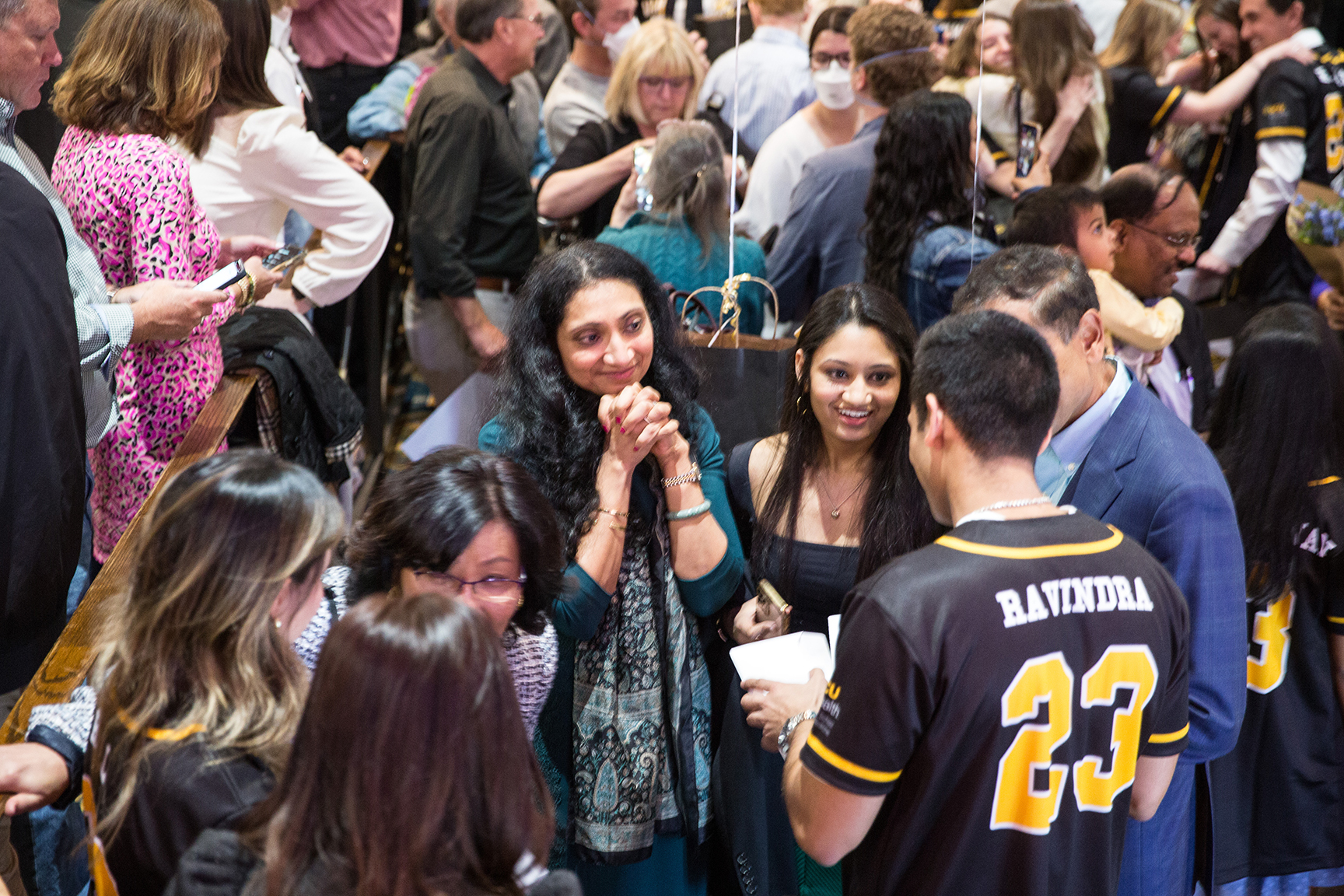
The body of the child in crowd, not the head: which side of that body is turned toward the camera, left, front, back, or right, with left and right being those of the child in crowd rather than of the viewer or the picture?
right

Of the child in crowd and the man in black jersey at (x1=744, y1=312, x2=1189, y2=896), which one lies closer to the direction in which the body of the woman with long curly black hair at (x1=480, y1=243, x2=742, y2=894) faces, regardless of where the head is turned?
the man in black jersey

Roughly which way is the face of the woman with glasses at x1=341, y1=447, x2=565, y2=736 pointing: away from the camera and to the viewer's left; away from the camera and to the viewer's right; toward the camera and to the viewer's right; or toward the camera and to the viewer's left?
toward the camera and to the viewer's right

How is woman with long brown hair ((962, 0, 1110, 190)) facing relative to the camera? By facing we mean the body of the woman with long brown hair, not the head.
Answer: away from the camera

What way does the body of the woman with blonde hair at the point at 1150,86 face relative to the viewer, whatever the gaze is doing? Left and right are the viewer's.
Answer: facing away from the viewer and to the right of the viewer

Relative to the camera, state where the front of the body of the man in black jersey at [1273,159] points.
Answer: to the viewer's left

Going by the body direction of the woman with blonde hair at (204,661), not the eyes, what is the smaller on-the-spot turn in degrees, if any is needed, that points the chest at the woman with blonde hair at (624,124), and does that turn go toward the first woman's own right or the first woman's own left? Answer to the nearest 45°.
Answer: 0° — they already face them

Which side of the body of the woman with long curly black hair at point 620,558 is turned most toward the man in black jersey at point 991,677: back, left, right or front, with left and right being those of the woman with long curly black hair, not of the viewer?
front

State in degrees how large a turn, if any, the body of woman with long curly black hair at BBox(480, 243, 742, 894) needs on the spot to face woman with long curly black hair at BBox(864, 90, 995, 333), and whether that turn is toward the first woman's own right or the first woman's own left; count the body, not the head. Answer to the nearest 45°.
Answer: approximately 90° to the first woman's own left

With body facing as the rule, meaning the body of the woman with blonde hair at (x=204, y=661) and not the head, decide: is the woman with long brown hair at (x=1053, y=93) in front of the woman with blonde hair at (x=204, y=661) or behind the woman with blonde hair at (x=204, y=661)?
in front

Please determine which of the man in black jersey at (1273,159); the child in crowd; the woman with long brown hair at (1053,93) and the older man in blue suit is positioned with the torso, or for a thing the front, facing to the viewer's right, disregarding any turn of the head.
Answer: the child in crowd
